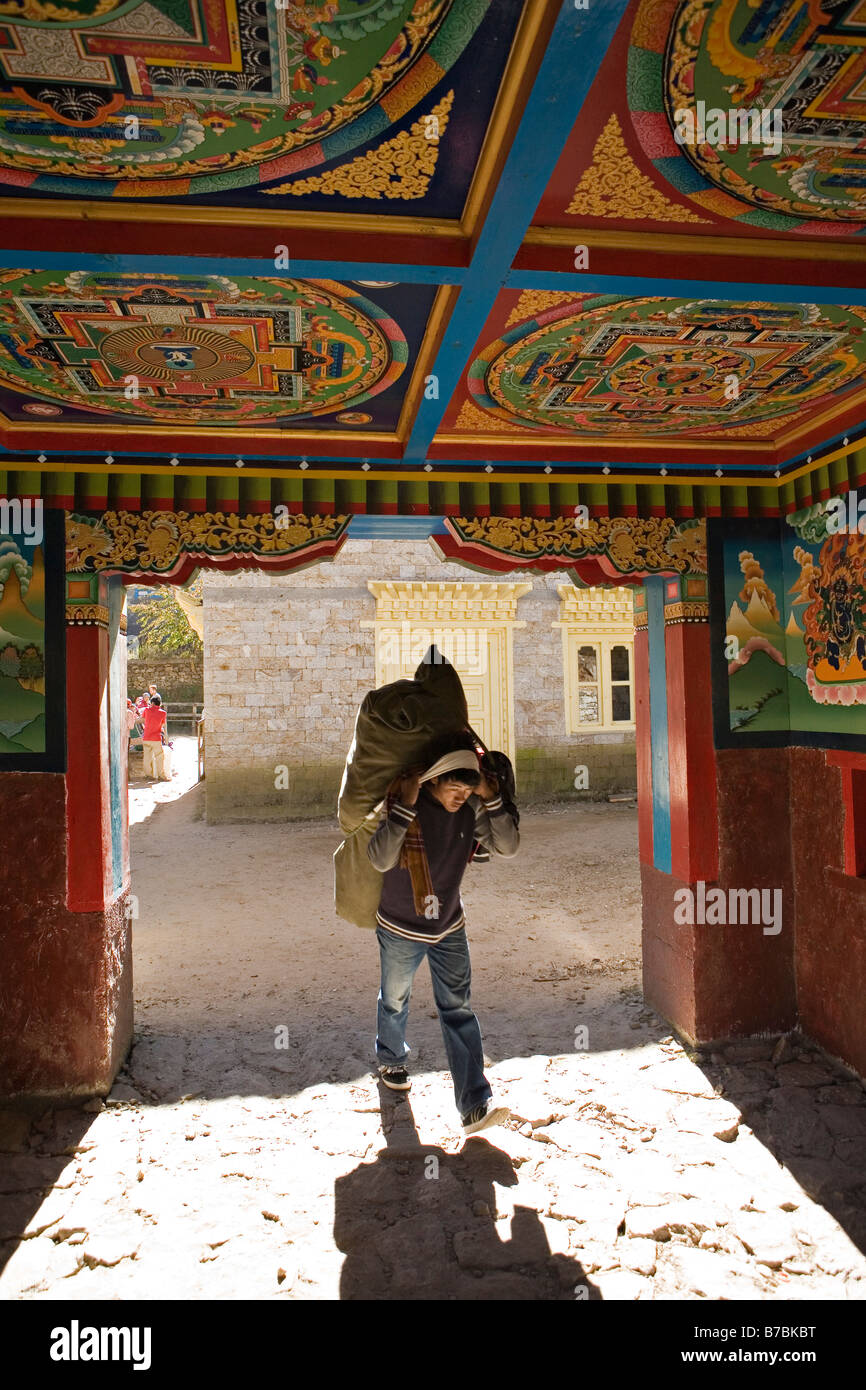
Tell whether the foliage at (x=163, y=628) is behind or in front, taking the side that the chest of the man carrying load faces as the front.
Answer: behind

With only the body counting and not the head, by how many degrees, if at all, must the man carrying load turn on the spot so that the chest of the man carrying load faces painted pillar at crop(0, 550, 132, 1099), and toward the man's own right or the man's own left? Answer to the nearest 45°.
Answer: approximately 135° to the man's own right

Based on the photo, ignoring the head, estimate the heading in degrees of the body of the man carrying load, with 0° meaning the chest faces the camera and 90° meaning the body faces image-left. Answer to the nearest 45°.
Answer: approximately 315°

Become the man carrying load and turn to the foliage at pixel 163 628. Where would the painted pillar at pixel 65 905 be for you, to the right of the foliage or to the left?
left

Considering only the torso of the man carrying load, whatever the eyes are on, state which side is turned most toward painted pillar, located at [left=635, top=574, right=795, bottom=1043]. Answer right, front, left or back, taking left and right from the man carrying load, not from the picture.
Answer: left

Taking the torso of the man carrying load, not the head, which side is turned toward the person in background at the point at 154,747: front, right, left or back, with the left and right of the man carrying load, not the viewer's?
back
